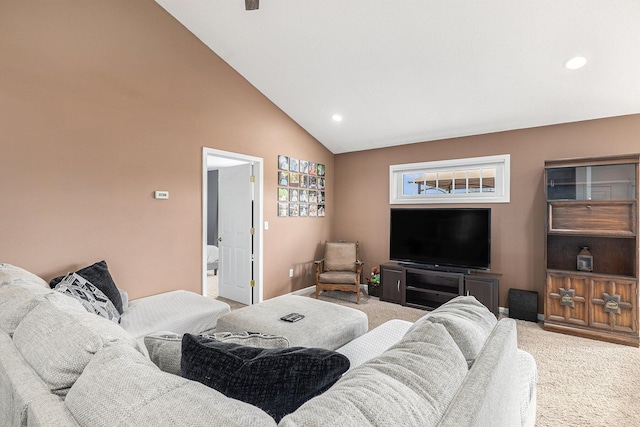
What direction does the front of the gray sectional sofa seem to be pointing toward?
away from the camera

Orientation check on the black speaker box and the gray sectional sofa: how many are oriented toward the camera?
1

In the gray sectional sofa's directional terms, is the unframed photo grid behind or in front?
in front

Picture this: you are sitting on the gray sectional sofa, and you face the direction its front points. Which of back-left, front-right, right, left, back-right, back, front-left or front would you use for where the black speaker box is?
front-right

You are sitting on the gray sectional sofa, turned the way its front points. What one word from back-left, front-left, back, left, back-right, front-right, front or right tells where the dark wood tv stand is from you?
front-right

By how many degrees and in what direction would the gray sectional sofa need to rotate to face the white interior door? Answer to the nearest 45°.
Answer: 0° — it already faces it

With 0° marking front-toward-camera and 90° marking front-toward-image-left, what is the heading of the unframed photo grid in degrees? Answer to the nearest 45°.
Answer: approximately 315°

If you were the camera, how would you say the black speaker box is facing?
facing the viewer

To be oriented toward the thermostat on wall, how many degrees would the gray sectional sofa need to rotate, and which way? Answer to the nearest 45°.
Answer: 0° — it already faces it

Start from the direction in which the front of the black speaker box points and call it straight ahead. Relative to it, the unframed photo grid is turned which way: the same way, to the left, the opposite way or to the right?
to the left

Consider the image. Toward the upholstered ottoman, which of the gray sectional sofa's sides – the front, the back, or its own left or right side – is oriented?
front

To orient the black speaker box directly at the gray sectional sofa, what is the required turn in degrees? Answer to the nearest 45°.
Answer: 0° — it already faces it

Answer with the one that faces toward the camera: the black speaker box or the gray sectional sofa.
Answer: the black speaker box

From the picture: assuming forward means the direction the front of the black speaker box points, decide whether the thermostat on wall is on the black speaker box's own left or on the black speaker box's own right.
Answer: on the black speaker box's own right

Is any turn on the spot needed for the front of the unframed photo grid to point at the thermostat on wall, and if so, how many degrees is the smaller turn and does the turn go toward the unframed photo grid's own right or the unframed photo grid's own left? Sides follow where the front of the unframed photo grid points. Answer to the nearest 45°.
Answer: approximately 90° to the unframed photo grid's own right
